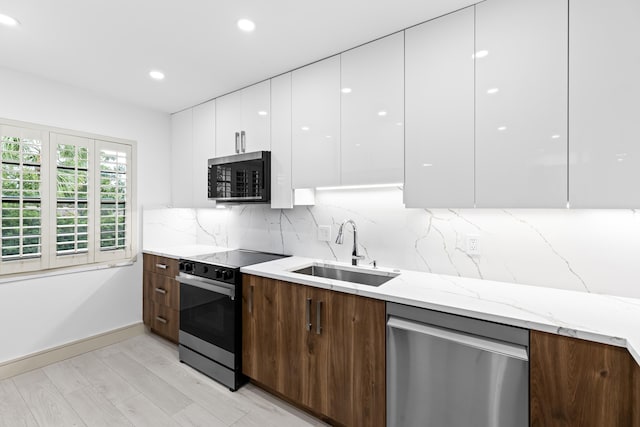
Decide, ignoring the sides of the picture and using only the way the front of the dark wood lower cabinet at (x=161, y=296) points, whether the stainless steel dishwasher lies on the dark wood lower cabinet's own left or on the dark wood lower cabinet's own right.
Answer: on the dark wood lower cabinet's own left
